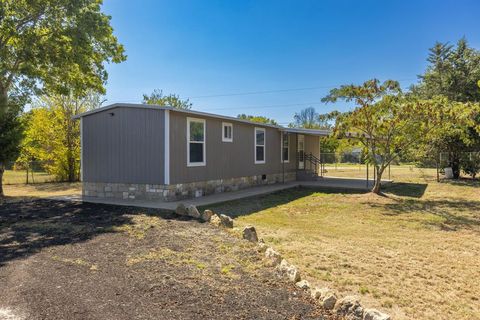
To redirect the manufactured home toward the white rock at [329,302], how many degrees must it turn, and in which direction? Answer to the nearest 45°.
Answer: approximately 45° to its right

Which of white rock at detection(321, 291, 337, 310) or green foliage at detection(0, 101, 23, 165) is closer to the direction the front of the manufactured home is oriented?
the white rock

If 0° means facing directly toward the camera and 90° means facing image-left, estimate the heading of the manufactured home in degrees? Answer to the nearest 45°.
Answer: approximately 315°

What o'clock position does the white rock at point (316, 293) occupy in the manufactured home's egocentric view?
The white rock is roughly at 1 o'clock from the manufactured home.

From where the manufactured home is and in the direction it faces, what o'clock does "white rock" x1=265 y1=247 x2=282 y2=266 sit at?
The white rock is roughly at 1 o'clock from the manufactured home.

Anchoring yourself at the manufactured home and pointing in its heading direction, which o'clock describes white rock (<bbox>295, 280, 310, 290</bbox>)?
The white rock is roughly at 1 o'clock from the manufactured home.

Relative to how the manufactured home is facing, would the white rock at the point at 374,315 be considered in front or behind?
in front

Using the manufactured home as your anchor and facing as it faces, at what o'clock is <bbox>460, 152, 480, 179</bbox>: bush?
The bush is roughly at 10 o'clock from the manufactured home.

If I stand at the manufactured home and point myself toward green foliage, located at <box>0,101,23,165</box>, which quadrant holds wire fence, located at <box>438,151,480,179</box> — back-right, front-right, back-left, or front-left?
back-right

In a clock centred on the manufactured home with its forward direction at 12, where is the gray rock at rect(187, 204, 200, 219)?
The gray rock is roughly at 1 o'clock from the manufactured home.

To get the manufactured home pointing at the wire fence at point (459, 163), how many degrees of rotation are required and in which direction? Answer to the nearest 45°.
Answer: approximately 45° to its left

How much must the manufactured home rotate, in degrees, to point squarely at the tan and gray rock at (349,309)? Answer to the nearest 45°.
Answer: approximately 45° to its right

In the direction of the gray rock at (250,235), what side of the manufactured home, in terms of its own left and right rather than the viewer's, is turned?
front

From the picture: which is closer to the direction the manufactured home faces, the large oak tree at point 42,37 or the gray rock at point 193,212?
the gray rock
